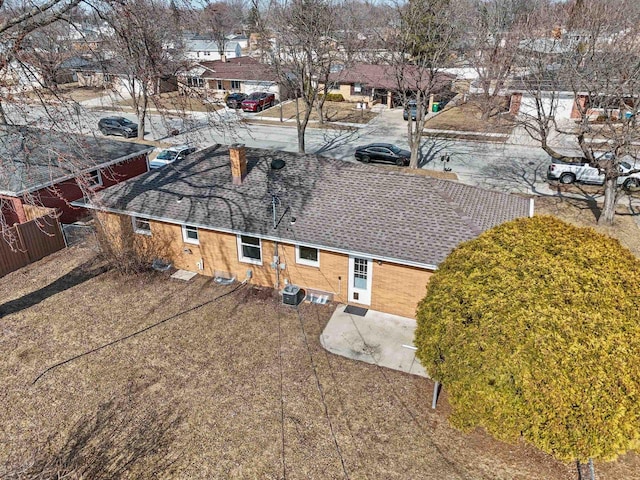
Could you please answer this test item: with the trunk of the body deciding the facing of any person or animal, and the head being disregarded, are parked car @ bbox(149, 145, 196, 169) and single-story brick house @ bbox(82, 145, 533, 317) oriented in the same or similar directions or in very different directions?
very different directions

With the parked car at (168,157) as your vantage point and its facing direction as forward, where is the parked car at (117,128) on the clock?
the parked car at (117,128) is roughly at 4 o'clock from the parked car at (168,157).

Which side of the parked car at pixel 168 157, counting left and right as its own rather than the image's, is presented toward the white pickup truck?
left

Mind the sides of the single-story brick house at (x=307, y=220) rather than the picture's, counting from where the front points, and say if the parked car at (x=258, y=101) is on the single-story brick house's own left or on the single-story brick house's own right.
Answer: on the single-story brick house's own left

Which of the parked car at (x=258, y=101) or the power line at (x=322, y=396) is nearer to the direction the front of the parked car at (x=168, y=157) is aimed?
the power line

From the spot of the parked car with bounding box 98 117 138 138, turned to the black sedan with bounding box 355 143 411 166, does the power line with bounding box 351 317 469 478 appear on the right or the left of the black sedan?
right

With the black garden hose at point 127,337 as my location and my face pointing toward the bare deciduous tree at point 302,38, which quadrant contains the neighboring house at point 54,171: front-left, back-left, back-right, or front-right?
front-left

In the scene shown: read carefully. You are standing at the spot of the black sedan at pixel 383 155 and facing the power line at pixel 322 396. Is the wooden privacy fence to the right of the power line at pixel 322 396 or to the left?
right

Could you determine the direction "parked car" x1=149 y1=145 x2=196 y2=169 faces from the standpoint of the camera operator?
facing the viewer and to the left of the viewer

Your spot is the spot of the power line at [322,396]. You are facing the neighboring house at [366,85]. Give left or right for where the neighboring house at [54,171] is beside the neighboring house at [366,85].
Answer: left
